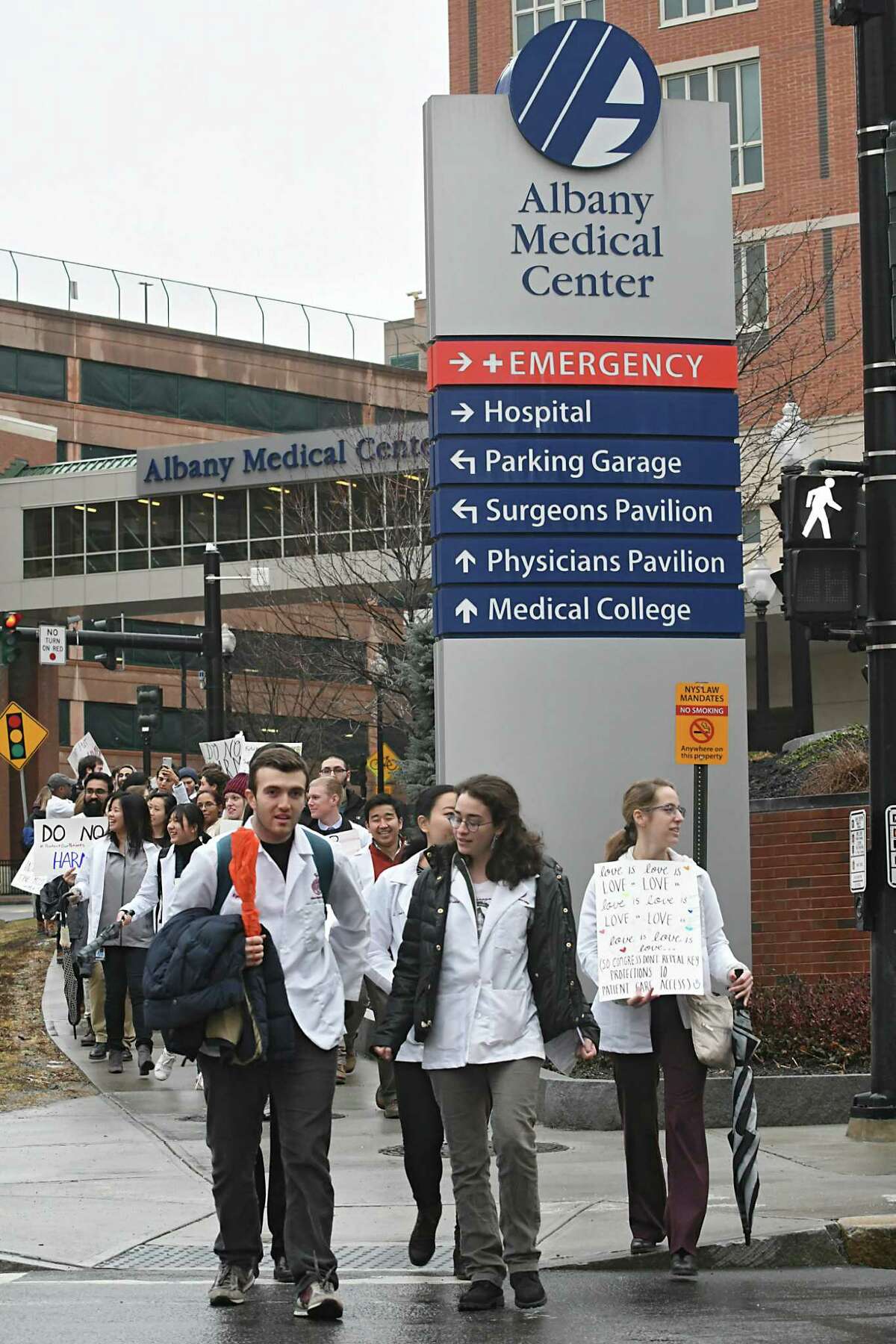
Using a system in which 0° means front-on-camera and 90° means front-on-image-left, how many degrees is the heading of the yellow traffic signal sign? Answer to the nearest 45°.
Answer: approximately 0°

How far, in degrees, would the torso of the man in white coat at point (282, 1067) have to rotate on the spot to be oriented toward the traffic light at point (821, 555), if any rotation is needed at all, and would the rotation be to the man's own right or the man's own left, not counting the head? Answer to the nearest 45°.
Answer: approximately 135° to the man's own left

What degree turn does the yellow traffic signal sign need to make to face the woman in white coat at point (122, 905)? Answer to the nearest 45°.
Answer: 0° — it already faces them

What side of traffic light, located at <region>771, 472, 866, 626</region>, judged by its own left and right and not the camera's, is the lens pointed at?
front

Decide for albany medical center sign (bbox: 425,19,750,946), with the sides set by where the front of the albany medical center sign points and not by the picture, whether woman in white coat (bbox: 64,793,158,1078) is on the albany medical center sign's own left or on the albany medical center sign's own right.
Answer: on the albany medical center sign's own right
